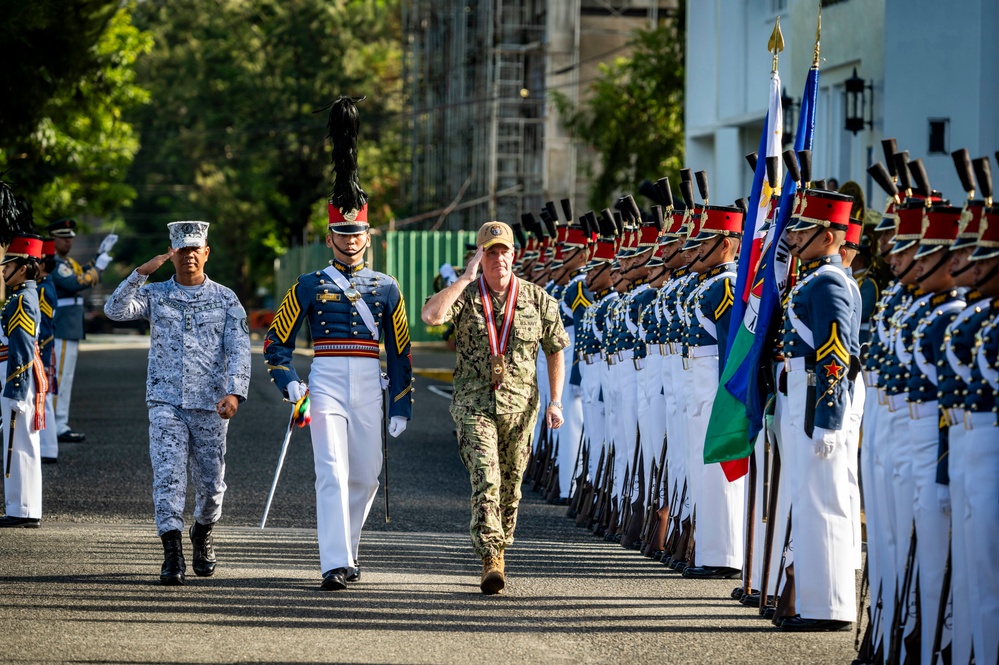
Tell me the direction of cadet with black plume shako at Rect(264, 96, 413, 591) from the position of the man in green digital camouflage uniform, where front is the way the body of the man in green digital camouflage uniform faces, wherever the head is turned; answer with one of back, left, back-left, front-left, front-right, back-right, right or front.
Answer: right

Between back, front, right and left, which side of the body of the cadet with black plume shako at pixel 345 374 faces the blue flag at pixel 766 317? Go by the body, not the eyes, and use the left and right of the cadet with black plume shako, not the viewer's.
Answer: left

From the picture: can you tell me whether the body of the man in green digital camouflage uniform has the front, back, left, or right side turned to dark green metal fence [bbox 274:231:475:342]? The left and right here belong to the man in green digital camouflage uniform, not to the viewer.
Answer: back

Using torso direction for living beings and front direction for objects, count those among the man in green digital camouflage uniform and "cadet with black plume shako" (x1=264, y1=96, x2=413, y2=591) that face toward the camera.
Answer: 2

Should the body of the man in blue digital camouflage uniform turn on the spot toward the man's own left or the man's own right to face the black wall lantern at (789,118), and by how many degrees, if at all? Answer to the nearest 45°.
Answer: approximately 135° to the man's own left

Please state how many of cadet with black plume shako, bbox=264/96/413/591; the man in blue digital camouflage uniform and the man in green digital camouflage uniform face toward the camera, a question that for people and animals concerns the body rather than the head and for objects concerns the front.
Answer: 3

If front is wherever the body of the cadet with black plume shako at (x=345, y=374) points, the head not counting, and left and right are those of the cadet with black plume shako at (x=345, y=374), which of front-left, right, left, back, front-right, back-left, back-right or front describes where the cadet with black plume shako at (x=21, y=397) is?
back-right
